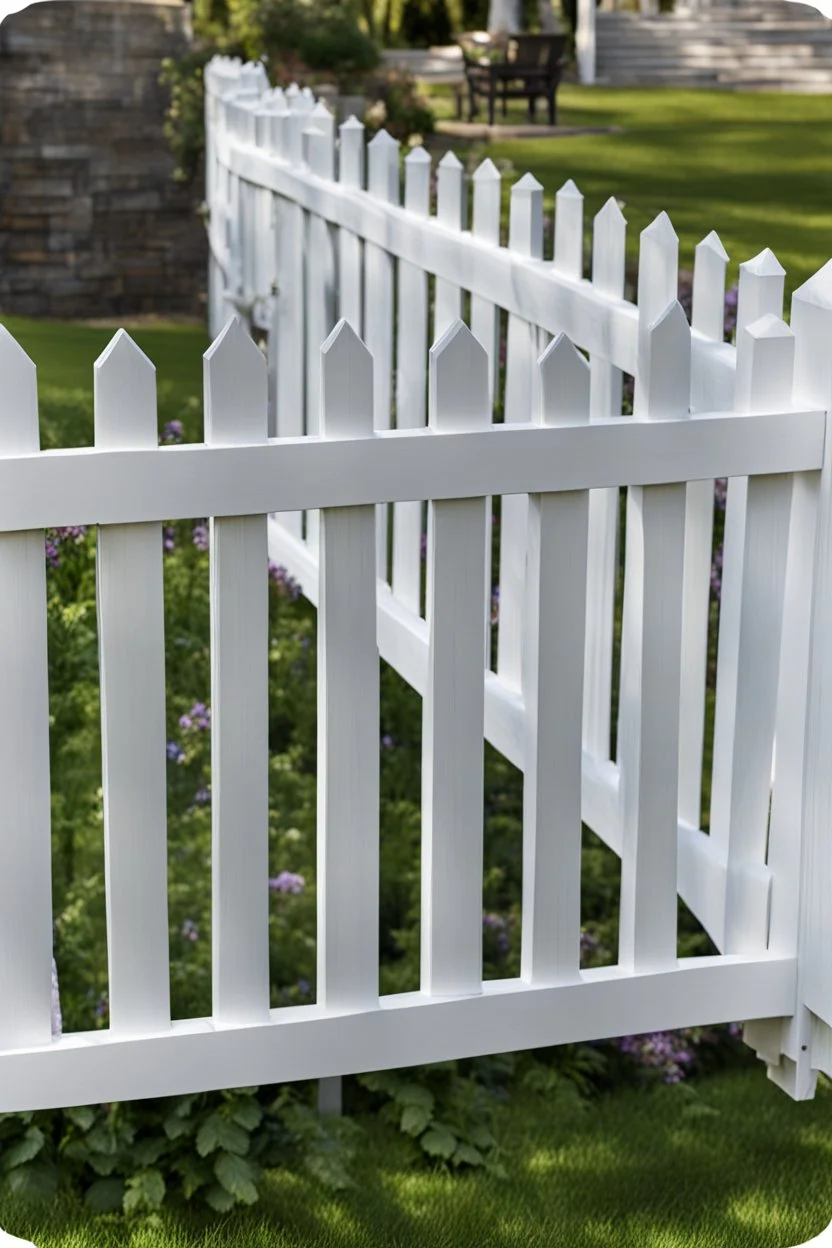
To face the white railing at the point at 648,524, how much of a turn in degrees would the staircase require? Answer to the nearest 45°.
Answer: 0° — it already faces it

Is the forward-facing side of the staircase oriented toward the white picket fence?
yes

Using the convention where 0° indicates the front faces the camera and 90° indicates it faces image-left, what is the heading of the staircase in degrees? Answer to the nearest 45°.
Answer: approximately 0°

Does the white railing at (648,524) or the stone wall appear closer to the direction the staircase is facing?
the white railing

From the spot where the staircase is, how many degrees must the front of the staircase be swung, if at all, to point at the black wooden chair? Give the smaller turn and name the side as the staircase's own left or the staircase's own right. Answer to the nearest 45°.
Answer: approximately 90° to the staircase's own right

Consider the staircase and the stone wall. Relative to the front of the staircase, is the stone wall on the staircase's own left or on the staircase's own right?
on the staircase's own right

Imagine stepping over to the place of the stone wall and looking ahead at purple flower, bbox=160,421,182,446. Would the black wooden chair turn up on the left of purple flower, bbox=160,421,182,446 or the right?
left

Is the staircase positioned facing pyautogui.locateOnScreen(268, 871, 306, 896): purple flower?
yes

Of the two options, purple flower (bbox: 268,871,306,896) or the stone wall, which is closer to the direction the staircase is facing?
the purple flower
